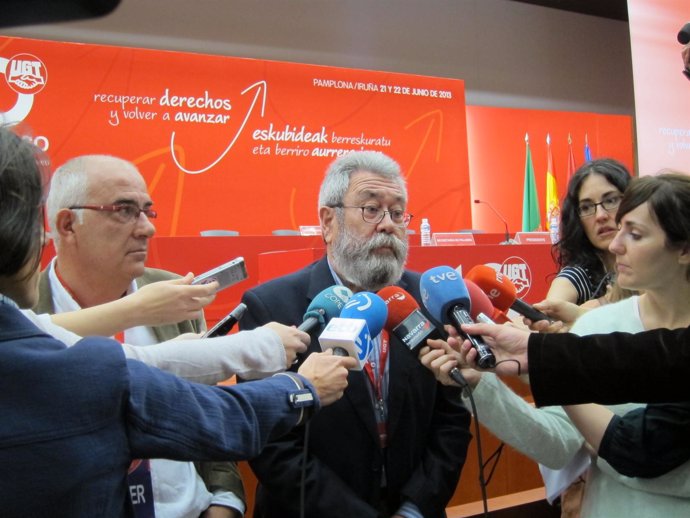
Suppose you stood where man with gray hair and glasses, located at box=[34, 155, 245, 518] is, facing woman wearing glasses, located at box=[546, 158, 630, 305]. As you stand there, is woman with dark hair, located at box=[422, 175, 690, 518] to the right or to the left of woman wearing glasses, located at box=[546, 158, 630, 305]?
right

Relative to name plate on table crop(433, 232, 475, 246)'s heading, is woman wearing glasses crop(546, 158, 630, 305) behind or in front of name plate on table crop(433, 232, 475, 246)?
in front

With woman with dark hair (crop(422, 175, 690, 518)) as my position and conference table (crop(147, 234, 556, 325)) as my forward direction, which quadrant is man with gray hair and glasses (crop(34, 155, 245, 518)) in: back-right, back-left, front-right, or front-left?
front-left

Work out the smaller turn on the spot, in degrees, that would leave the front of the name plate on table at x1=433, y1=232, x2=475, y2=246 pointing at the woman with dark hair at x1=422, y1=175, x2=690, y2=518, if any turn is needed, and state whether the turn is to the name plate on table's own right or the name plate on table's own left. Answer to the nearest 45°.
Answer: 0° — it already faces them

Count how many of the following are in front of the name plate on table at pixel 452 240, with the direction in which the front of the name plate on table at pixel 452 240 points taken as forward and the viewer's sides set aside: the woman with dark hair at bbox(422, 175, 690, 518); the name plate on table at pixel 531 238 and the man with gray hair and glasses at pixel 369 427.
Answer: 2

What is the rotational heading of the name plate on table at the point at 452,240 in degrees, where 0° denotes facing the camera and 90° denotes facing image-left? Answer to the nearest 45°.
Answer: approximately 0°

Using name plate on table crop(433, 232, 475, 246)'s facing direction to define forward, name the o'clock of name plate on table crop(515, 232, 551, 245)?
name plate on table crop(515, 232, 551, 245) is roughly at 8 o'clock from name plate on table crop(433, 232, 475, 246).

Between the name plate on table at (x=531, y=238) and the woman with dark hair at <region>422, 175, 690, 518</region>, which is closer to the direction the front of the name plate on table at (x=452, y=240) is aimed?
the woman with dark hair

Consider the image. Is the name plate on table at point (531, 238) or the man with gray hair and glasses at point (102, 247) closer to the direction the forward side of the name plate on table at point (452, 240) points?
the man with gray hair and glasses

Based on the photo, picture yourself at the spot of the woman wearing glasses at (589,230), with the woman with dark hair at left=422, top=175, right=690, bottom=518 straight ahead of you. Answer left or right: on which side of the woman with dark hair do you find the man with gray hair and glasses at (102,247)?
right

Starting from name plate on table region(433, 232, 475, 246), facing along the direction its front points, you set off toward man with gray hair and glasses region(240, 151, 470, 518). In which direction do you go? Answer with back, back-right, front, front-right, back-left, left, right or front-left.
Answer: front
